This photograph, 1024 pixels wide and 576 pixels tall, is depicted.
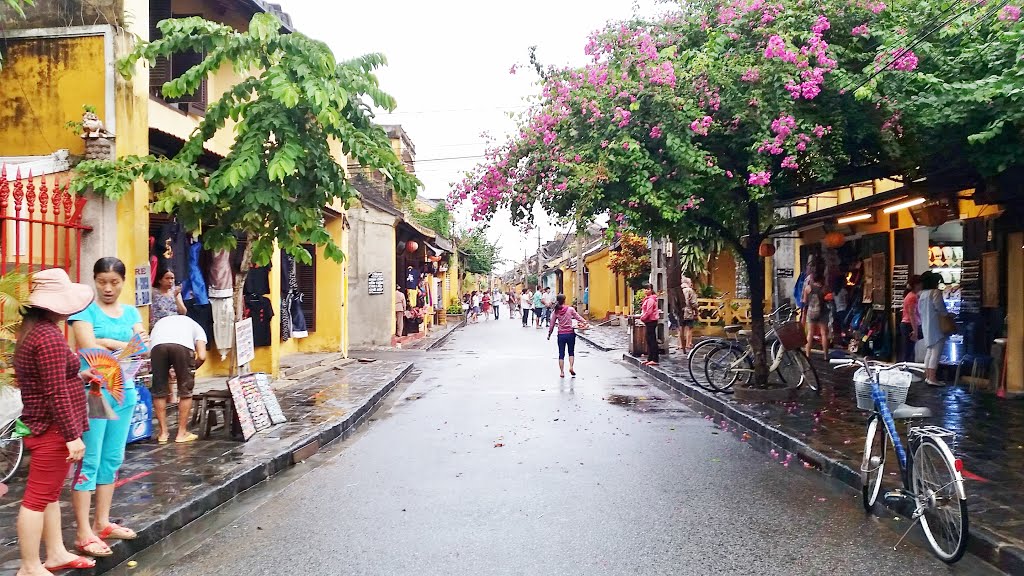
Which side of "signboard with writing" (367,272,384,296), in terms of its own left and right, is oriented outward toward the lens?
front

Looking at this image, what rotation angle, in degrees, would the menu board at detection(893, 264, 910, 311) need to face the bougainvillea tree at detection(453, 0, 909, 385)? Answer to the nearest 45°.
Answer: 0° — it already faces it

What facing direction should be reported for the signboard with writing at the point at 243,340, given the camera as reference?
facing the viewer and to the right of the viewer

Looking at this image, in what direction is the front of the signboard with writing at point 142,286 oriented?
toward the camera

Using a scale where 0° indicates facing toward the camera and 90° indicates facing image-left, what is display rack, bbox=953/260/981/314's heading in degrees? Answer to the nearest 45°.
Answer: approximately 45°

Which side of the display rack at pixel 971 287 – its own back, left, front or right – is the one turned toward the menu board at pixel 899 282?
right

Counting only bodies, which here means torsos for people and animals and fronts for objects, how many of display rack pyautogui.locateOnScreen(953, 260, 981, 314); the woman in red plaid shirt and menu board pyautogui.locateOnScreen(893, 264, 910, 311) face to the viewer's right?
1
